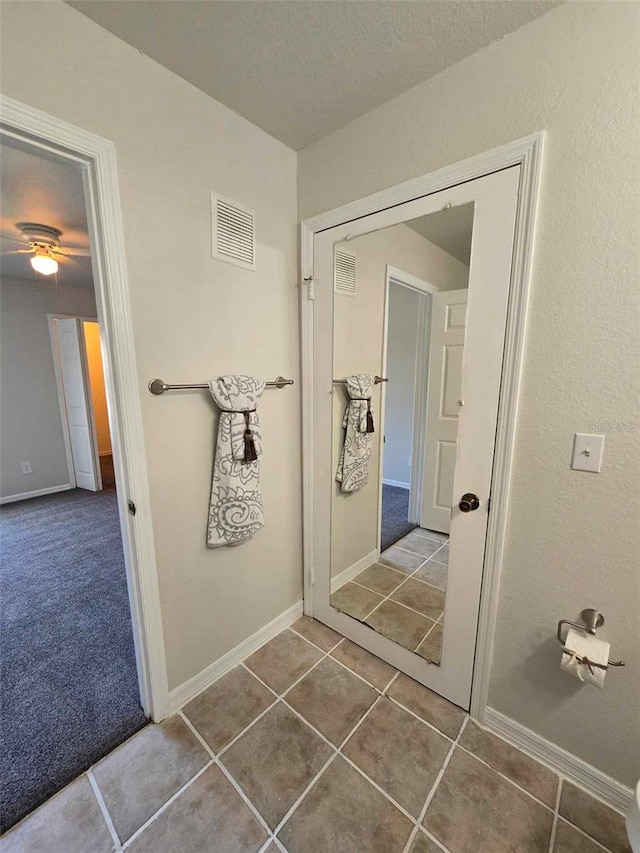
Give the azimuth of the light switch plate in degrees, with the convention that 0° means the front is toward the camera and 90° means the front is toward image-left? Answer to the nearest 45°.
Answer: approximately 0°

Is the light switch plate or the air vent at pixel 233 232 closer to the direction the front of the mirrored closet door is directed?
the air vent

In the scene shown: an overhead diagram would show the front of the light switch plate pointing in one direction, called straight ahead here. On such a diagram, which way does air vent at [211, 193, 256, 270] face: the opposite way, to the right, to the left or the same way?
to the left

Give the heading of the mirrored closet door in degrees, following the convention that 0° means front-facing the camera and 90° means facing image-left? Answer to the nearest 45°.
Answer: approximately 45°

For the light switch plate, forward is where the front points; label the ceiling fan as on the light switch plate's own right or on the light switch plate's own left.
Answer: on the light switch plate's own right

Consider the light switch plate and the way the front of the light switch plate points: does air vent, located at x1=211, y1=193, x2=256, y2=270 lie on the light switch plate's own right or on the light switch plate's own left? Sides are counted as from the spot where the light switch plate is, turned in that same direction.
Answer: on the light switch plate's own right

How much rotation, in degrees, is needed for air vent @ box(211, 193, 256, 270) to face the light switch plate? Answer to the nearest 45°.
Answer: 0° — it already faces it

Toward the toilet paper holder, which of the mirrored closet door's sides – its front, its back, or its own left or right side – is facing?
left

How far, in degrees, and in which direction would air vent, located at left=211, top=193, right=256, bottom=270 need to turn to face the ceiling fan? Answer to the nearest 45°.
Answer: approximately 180°

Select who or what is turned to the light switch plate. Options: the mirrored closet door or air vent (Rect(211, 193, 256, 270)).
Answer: the air vent

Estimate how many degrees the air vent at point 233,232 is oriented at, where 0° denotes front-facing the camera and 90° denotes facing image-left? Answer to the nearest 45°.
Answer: approximately 315°
